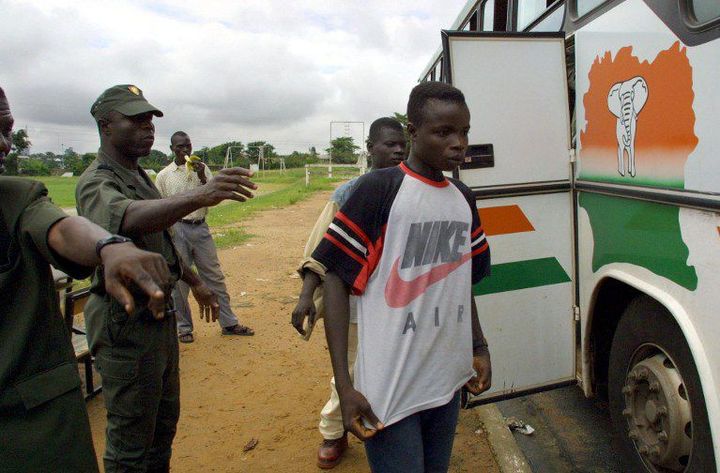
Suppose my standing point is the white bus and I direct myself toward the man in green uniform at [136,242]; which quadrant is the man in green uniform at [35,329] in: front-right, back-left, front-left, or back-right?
front-left

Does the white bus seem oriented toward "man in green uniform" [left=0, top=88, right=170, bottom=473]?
no

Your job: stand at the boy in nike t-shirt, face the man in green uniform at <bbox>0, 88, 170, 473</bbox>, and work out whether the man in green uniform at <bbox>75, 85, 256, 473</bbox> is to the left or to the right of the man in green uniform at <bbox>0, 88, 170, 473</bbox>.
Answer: right

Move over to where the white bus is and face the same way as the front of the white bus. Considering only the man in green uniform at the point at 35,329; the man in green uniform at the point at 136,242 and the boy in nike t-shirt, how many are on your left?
0

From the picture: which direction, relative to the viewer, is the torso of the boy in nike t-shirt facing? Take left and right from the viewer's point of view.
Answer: facing the viewer and to the right of the viewer

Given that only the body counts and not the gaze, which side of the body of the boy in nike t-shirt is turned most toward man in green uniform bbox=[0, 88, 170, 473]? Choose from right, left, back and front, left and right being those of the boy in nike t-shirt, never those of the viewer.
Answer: right

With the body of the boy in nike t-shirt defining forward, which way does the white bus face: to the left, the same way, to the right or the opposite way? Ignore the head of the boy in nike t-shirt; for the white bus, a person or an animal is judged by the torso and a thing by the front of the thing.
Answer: the same way

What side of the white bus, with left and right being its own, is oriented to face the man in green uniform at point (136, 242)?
right

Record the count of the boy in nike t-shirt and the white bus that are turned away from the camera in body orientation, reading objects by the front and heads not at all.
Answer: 0

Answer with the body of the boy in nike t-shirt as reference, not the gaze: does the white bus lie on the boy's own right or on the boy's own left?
on the boy's own left
